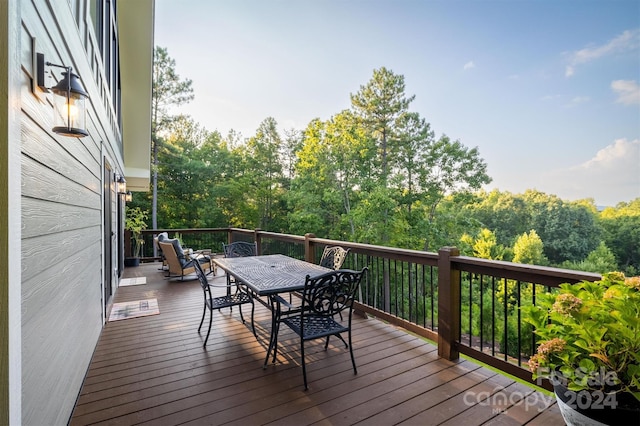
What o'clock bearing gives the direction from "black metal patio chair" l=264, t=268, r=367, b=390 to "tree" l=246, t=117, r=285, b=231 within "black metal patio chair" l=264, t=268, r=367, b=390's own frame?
The tree is roughly at 1 o'clock from the black metal patio chair.

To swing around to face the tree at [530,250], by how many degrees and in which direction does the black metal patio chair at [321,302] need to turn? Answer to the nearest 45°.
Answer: approximately 90° to its right

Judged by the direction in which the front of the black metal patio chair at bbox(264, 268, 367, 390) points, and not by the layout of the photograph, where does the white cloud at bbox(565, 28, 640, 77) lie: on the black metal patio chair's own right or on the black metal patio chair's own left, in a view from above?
on the black metal patio chair's own right

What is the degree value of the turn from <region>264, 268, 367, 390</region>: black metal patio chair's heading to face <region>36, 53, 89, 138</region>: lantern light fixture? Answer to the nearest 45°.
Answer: approximately 90° to its left

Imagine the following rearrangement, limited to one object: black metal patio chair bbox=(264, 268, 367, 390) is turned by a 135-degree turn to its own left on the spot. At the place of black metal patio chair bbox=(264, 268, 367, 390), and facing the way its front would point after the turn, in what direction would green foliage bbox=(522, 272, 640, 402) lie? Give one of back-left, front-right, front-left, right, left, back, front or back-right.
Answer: front-left

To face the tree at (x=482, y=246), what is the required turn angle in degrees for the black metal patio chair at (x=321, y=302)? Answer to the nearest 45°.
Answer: approximately 90° to its right

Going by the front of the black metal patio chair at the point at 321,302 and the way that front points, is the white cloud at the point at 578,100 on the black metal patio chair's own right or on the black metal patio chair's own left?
on the black metal patio chair's own right

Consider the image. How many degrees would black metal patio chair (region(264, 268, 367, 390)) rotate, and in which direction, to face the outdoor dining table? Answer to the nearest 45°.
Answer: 0° — it already faces it

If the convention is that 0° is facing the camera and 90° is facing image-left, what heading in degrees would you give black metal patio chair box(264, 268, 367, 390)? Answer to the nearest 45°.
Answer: approximately 135°

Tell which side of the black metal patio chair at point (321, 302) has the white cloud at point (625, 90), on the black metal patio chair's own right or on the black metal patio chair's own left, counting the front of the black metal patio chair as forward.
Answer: on the black metal patio chair's own right
